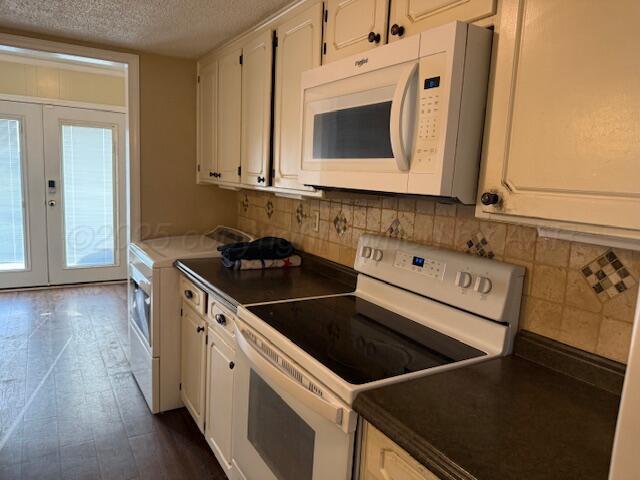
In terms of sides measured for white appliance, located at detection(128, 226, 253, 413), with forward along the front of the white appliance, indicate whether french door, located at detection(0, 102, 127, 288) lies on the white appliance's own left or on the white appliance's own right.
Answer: on the white appliance's own right

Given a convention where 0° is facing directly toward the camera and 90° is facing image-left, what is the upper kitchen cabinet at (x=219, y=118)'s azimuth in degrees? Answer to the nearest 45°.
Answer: approximately 45°

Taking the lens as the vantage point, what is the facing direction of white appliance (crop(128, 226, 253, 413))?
facing to the left of the viewer

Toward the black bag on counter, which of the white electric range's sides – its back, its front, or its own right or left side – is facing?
right

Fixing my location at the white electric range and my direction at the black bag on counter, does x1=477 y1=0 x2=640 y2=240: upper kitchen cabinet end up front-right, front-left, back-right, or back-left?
back-right

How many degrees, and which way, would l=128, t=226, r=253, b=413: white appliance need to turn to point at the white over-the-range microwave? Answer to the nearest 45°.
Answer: approximately 135° to its left

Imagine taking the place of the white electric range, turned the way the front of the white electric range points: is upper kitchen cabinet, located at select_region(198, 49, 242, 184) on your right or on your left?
on your right

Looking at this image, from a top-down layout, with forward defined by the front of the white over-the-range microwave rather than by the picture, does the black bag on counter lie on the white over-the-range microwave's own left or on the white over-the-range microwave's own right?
on the white over-the-range microwave's own right

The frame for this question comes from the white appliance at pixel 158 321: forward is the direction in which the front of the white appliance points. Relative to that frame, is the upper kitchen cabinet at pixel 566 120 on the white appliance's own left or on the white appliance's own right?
on the white appliance's own left
